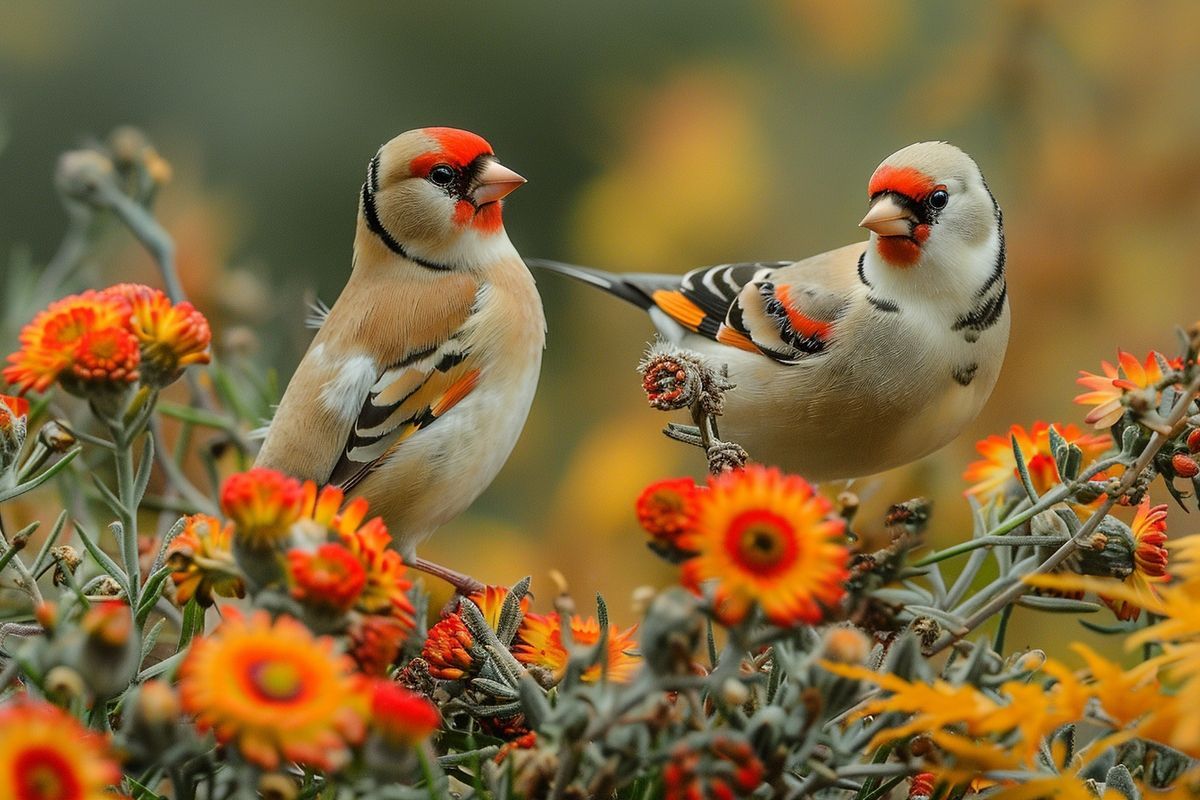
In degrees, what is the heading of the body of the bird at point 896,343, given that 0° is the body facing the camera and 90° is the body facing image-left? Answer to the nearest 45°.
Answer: approximately 315°

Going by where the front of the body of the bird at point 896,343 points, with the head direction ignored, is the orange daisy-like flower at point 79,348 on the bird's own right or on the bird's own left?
on the bird's own right

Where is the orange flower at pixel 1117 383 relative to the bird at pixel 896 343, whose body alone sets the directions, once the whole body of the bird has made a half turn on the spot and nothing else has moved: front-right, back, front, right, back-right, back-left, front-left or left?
back-right

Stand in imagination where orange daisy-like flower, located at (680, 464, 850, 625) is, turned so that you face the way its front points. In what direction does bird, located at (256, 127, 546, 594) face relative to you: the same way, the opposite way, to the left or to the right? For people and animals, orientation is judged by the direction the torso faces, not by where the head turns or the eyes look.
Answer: to the left

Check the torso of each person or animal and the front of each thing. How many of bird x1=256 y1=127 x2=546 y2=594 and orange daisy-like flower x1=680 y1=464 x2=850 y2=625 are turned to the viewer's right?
1

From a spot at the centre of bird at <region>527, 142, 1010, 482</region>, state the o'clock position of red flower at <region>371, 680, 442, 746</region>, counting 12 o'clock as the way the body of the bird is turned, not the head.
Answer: The red flower is roughly at 2 o'clock from the bird.

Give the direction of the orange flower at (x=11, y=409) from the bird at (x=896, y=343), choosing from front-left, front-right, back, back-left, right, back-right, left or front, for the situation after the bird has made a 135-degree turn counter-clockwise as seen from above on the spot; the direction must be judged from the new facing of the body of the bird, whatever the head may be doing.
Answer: back-left

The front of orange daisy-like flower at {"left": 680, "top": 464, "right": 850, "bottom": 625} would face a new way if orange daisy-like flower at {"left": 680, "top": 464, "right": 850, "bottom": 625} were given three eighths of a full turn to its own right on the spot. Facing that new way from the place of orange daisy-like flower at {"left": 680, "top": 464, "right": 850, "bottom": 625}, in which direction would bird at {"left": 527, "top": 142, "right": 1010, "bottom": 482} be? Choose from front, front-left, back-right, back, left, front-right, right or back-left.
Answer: front-right

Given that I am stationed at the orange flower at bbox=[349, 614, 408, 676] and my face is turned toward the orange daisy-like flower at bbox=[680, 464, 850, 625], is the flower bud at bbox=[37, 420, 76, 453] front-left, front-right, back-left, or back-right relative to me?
back-left

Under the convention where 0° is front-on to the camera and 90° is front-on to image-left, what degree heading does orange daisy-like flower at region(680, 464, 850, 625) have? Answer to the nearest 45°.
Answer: approximately 0°

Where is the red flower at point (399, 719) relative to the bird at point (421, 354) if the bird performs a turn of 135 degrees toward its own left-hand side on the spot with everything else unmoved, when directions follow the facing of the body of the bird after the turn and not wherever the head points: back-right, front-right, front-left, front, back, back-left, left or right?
back-left
